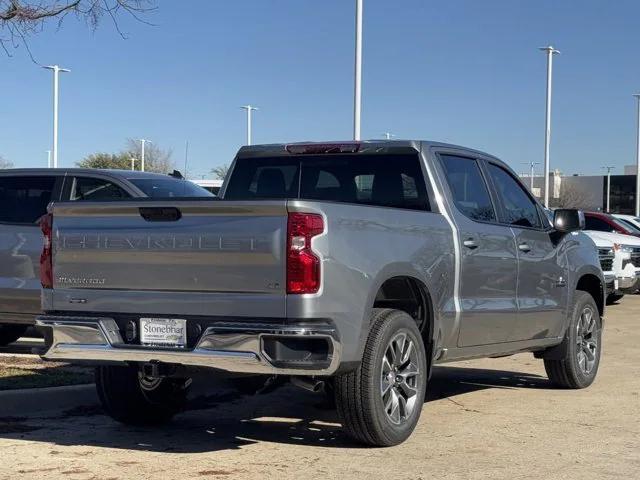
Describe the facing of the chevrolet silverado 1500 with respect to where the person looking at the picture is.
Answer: facing away from the viewer and to the right of the viewer

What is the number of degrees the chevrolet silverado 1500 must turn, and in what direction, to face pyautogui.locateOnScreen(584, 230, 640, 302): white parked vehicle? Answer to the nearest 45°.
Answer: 0° — it already faces it

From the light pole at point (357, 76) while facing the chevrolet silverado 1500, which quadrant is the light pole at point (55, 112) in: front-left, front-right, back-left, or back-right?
back-right

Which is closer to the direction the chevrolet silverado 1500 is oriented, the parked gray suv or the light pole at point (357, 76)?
the light pole

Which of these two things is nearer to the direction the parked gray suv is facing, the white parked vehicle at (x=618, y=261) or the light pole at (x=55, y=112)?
the white parked vehicle

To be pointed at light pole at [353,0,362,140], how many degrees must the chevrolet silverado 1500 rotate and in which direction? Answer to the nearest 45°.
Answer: approximately 45° to its left

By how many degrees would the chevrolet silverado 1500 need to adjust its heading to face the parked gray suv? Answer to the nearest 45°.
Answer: approximately 90° to its left
